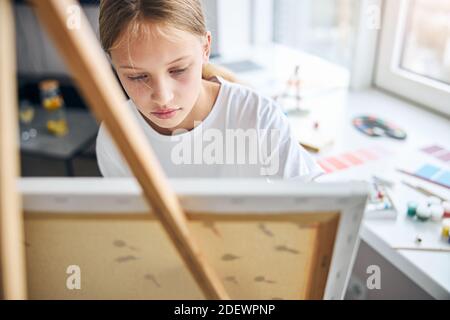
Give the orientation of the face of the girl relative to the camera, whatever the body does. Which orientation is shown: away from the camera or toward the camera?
toward the camera

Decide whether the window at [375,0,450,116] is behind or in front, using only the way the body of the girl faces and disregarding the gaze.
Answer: behind

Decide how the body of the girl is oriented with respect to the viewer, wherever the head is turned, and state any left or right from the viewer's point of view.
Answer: facing the viewer and to the left of the viewer

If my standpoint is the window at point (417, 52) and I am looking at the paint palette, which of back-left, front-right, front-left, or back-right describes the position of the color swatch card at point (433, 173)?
front-left

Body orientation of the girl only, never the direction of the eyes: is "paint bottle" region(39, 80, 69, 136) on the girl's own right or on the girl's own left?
on the girl's own right
